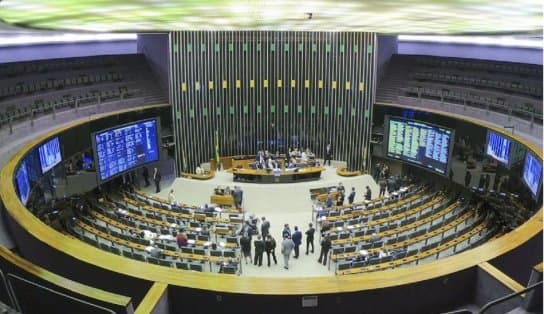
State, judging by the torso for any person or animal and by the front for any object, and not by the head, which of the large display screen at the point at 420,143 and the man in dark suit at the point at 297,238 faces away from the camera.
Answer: the man in dark suit

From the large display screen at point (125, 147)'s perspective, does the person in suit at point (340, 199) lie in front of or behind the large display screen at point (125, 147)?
in front

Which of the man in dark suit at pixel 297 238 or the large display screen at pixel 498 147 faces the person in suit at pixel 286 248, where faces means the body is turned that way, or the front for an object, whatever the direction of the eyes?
the large display screen

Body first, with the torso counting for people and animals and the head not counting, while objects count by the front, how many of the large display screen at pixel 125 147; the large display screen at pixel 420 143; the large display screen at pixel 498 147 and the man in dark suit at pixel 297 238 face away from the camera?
1

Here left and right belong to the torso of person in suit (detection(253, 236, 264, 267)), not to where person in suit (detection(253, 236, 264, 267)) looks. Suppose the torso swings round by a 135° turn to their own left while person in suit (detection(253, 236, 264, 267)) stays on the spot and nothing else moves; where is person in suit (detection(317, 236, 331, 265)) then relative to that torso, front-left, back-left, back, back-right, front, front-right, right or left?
back-left

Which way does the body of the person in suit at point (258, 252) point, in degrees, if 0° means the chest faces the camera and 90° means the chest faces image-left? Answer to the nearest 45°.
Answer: approximately 180°

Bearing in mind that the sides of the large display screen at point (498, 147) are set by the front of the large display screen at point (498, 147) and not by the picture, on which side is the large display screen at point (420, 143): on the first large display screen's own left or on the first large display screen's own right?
on the first large display screen's own right

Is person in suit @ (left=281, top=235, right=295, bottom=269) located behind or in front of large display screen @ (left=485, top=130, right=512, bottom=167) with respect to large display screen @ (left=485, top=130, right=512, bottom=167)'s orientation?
in front

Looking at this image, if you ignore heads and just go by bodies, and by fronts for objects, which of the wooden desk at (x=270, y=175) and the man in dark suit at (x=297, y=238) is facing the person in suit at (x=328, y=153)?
the man in dark suit

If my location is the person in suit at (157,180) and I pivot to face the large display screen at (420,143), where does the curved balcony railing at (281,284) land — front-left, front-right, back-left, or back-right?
front-right

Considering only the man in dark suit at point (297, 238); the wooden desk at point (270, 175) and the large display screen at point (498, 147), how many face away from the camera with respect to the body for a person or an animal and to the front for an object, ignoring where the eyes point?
1

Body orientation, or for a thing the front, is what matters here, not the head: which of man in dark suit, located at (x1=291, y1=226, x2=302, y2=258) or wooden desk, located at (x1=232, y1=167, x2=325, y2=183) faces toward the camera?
the wooden desk

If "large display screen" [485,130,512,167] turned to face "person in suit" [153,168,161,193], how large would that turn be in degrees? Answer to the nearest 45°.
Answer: approximately 45° to its right

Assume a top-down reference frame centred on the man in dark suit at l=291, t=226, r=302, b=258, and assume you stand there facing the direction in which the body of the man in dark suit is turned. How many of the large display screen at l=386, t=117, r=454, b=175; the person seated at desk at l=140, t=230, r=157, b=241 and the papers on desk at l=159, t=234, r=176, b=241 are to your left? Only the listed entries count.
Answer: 2

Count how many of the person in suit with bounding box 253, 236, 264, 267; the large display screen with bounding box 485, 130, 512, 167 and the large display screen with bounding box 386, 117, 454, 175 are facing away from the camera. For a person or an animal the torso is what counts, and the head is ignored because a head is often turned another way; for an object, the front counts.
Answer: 1

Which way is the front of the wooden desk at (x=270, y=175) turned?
toward the camera

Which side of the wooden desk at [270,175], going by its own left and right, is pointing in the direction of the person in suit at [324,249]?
front

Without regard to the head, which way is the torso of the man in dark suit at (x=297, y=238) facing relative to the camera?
away from the camera

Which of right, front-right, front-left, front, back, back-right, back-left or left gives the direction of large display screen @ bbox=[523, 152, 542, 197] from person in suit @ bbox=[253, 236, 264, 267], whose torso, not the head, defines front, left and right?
right

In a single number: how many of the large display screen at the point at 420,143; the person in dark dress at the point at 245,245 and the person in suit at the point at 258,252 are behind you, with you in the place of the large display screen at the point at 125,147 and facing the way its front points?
0
